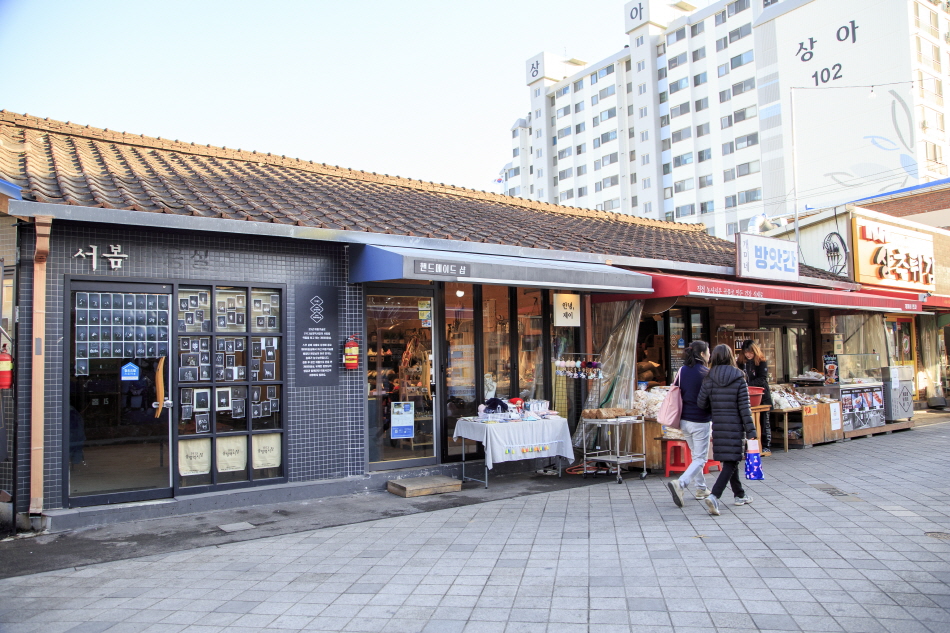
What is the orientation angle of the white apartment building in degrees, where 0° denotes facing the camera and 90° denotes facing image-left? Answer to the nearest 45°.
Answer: approximately 45°

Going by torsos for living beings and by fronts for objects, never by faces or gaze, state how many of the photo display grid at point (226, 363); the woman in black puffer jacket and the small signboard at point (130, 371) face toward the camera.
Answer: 2

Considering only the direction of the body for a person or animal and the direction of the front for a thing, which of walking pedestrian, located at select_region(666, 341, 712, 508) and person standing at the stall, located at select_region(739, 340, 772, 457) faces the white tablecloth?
person standing at the stall, located at select_region(739, 340, 772, 457)

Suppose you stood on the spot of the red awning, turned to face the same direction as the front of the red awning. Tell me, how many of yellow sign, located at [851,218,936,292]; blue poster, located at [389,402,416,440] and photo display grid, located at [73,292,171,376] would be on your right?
2

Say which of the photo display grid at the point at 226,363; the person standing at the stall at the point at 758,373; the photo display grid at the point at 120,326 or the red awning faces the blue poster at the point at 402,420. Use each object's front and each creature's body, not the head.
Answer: the person standing at the stall

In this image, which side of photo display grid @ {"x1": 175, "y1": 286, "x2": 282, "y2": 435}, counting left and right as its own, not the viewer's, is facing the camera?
front

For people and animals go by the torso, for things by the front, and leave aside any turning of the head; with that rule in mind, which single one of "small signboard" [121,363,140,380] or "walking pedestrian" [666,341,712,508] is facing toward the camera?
the small signboard

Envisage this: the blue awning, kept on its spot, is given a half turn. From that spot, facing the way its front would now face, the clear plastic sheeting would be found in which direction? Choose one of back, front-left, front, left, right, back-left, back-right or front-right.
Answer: right

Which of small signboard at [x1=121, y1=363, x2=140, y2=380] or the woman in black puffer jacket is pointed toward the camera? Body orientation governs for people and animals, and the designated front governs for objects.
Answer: the small signboard

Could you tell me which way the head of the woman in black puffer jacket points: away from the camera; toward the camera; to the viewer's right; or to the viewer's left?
away from the camera

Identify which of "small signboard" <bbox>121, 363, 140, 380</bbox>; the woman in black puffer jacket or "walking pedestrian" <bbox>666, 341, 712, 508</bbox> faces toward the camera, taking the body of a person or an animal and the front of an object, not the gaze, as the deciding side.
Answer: the small signboard

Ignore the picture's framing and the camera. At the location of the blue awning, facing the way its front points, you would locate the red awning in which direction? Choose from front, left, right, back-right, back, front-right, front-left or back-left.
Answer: left

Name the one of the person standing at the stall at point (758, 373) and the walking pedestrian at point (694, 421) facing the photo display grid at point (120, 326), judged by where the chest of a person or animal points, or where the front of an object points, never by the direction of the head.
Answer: the person standing at the stall at point (758, 373)

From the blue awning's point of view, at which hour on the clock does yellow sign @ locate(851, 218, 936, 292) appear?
The yellow sign is roughly at 9 o'clock from the blue awning.

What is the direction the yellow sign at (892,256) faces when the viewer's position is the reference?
facing the viewer and to the right of the viewer
